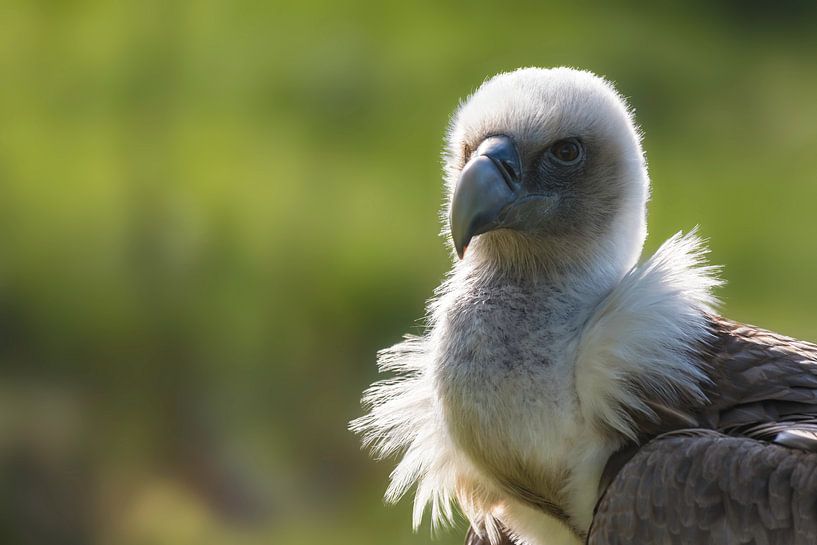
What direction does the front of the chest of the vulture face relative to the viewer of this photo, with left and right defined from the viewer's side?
facing the viewer and to the left of the viewer
